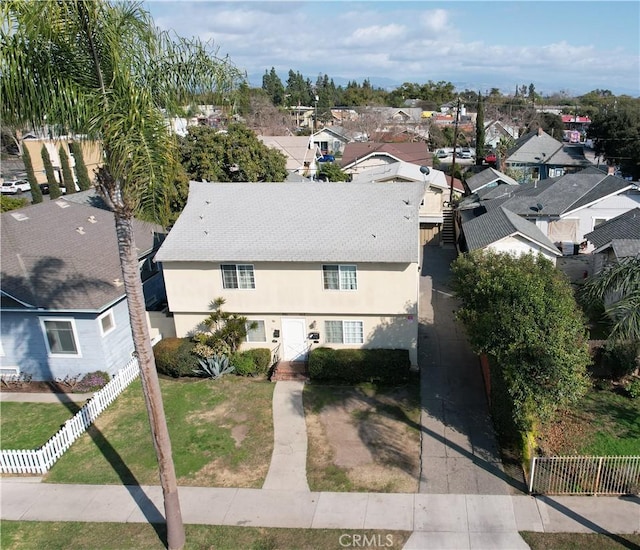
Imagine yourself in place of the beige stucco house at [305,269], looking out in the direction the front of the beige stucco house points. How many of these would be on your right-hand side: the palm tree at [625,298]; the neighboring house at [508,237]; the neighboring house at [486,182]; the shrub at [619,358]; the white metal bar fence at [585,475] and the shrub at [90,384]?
1

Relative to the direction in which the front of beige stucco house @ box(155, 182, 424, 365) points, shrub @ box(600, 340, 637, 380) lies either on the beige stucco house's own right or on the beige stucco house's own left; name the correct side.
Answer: on the beige stucco house's own left

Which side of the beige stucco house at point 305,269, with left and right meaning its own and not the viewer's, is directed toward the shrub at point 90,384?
right

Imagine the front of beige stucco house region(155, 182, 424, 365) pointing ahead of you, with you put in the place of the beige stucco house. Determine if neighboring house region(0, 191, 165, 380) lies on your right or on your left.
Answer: on your right

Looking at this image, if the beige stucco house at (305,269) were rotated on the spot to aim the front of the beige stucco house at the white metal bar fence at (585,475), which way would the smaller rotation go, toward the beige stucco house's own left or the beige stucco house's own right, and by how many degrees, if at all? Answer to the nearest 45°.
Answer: approximately 45° to the beige stucco house's own left

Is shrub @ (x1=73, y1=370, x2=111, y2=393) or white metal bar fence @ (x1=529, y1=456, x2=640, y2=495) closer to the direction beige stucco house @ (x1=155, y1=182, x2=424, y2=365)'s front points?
the white metal bar fence

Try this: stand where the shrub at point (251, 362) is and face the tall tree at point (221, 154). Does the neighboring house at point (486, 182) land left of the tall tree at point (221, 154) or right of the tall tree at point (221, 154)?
right

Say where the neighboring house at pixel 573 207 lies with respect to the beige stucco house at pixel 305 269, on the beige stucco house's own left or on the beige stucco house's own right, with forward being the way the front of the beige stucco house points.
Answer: on the beige stucco house's own left

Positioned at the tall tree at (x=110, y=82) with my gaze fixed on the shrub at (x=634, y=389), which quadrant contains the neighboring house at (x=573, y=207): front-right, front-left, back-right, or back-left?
front-left

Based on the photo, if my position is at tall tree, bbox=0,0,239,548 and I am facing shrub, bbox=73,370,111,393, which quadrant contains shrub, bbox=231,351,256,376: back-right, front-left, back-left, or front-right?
front-right

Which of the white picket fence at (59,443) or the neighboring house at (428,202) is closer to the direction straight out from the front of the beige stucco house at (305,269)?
the white picket fence

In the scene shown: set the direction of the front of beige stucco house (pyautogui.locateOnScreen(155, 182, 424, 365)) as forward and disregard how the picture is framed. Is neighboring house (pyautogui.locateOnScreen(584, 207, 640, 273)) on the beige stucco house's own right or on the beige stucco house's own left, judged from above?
on the beige stucco house's own left

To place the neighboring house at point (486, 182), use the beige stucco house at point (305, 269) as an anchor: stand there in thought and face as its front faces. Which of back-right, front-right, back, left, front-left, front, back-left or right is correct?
back-left

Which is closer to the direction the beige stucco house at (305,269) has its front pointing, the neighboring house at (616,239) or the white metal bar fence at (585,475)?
the white metal bar fence

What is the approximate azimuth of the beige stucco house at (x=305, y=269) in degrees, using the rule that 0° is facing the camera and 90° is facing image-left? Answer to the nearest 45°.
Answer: approximately 0°

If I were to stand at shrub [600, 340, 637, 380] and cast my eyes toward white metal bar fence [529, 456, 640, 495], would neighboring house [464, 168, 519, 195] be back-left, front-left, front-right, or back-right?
back-right

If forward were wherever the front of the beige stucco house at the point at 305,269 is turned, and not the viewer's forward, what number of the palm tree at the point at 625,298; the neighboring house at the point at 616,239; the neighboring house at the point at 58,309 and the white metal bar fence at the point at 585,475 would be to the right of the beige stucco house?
1
